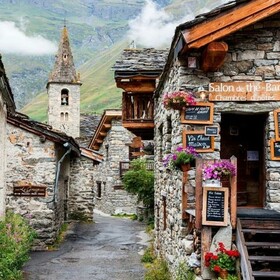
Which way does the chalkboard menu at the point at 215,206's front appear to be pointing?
toward the camera

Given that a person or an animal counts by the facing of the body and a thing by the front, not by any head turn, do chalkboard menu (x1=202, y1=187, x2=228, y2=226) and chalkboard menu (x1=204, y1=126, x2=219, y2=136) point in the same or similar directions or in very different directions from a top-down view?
same or similar directions

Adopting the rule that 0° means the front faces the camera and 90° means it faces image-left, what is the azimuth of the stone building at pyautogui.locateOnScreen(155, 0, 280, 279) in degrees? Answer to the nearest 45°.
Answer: approximately 0°

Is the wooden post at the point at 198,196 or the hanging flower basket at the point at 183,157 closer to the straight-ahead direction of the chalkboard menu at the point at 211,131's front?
the wooden post

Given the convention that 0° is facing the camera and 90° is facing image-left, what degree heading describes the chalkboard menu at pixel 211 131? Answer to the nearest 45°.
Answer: approximately 0°
